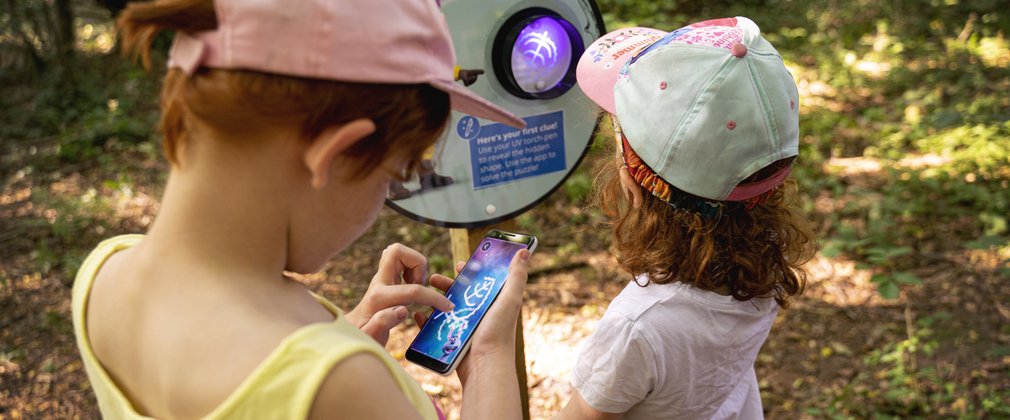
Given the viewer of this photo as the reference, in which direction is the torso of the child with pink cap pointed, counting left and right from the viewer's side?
facing away from the viewer and to the right of the viewer

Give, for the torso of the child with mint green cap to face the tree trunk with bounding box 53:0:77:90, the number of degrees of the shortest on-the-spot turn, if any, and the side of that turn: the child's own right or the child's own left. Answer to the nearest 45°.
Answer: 0° — they already face it

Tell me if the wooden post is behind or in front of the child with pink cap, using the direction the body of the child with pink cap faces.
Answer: in front

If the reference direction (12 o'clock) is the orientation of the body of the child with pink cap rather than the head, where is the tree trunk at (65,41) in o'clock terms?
The tree trunk is roughly at 10 o'clock from the child with pink cap.

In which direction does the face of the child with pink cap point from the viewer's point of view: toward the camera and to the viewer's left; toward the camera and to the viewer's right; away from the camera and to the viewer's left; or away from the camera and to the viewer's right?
away from the camera and to the viewer's right

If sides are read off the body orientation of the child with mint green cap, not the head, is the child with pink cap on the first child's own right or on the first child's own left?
on the first child's own left

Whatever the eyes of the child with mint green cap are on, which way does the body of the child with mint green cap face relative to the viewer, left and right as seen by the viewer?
facing away from the viewer and to the left of the viewer

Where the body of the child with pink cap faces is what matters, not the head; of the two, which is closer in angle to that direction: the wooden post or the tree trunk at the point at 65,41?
the wooden post

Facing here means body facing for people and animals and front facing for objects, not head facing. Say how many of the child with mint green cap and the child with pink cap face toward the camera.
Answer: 0

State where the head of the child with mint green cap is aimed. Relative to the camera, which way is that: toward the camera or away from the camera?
away from the camera
